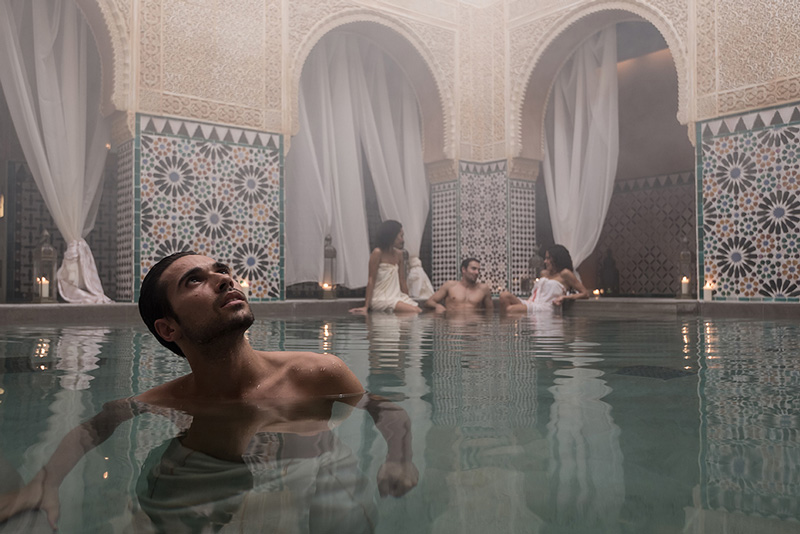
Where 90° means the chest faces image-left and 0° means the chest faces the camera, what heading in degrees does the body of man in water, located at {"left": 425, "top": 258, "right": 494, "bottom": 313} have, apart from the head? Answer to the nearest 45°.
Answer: approximately 0°

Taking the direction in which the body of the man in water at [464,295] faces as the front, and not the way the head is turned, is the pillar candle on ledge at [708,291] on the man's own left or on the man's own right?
on the man's own left

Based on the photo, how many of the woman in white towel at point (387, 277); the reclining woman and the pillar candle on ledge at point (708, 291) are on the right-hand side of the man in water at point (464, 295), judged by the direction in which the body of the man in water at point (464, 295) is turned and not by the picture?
1

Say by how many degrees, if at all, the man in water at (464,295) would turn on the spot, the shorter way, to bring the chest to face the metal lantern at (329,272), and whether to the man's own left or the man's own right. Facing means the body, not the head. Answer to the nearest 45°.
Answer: approximately 135° to the man's own right

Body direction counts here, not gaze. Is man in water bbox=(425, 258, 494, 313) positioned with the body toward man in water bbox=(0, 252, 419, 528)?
yes

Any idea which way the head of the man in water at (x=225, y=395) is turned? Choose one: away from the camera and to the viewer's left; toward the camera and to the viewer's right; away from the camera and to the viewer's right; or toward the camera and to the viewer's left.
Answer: toward the camera and to the viewer's right

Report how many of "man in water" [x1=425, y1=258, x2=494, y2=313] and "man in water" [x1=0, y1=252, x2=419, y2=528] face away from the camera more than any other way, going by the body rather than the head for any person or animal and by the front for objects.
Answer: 0

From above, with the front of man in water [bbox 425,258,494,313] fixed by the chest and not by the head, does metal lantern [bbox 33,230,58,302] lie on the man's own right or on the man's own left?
on the man's own right

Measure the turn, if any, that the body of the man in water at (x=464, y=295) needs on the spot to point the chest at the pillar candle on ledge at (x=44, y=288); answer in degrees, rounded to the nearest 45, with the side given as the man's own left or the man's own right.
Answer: approximately 90° to the man's own right

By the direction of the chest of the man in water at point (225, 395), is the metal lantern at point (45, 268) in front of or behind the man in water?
behind

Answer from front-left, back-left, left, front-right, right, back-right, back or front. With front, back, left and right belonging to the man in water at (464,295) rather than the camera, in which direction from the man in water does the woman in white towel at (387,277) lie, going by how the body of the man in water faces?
right

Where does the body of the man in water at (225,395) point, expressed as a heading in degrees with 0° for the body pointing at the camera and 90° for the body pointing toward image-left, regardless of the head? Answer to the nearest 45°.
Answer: approximately 315°

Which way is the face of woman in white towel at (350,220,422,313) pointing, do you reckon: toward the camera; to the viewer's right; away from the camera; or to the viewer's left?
to the viewer's right
